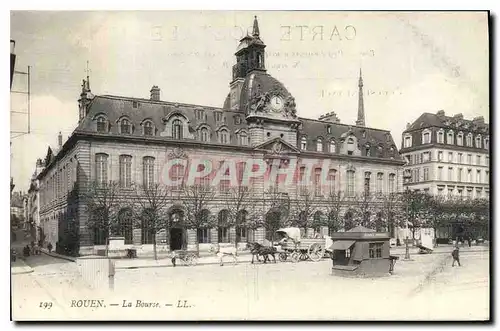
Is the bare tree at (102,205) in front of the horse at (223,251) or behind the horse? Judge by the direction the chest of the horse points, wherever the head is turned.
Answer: in front

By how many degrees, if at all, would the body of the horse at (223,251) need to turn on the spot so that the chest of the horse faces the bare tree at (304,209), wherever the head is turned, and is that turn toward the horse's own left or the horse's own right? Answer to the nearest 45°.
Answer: approximately 180°

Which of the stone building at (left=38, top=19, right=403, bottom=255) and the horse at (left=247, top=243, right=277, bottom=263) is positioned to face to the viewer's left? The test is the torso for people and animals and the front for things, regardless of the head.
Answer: the horse

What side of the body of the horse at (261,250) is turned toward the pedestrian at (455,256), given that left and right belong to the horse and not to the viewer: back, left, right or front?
back

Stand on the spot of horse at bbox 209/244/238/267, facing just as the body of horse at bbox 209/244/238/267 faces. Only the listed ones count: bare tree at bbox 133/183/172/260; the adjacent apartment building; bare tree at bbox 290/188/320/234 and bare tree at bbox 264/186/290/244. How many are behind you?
3

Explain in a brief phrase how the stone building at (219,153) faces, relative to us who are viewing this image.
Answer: facing the viewer and to the right of the viewer

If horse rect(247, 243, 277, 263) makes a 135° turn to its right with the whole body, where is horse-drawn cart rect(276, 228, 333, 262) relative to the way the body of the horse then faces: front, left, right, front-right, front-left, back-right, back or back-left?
front

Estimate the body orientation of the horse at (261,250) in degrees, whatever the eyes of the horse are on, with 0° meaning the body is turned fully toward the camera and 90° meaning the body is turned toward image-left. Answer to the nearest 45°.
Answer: approximately 90°

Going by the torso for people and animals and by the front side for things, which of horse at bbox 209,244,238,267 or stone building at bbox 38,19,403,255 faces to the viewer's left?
the horse
